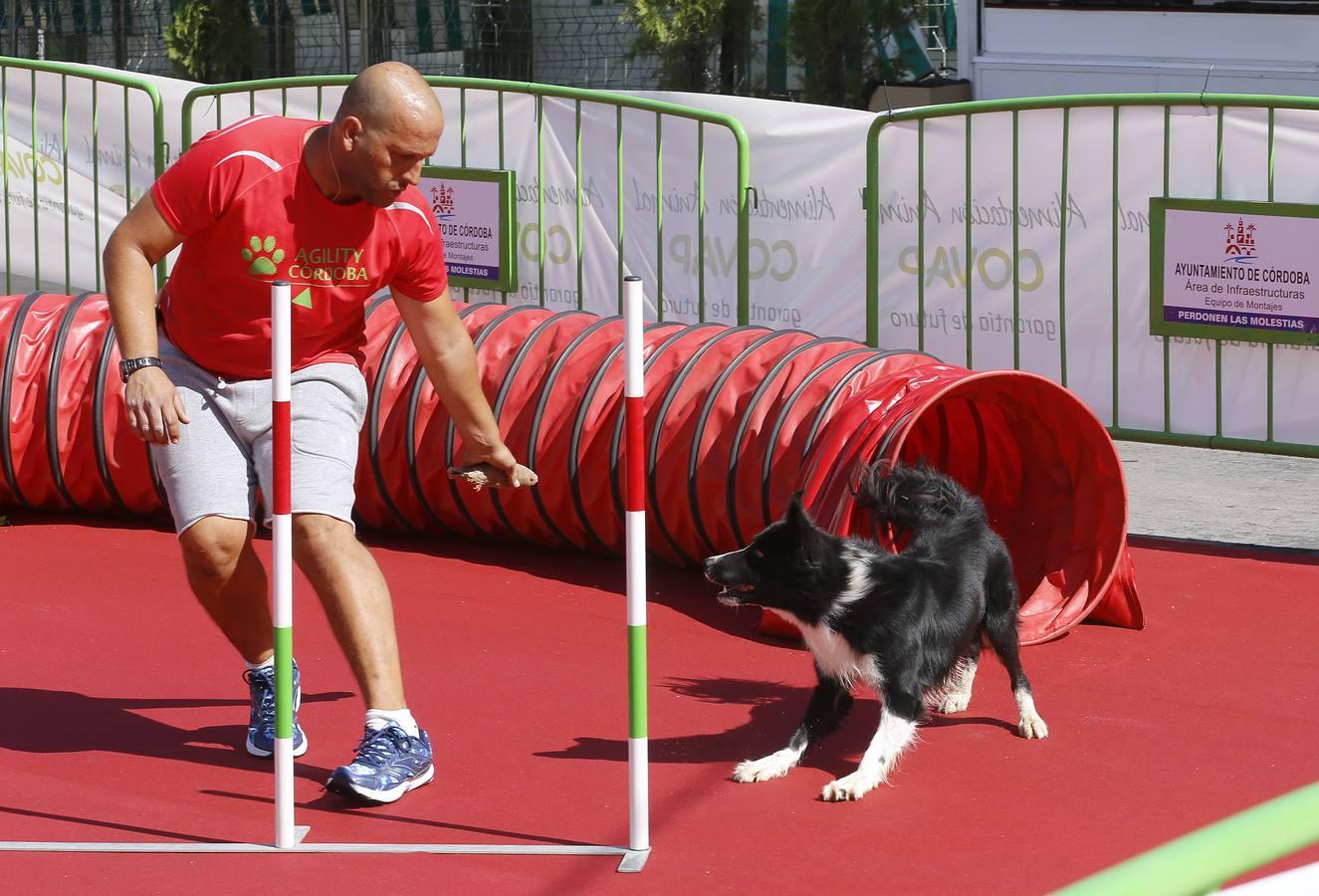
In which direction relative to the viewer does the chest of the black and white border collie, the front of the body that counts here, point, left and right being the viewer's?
facing the viewer and to the left of the viewer

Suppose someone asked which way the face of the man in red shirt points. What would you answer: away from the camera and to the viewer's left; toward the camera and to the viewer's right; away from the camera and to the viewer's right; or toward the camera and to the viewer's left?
toward the camera and to the viewer's right

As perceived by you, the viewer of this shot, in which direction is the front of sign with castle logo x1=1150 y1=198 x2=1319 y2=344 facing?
facing the viewer

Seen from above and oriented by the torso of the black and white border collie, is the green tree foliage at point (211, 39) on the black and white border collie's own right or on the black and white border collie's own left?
on the black and white border collie's own right

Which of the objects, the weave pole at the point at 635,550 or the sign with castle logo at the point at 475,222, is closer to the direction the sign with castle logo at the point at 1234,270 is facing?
the weave pole

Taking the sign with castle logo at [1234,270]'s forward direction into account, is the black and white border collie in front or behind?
in front

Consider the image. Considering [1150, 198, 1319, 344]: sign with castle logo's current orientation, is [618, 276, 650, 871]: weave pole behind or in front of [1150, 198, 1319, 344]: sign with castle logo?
in front
